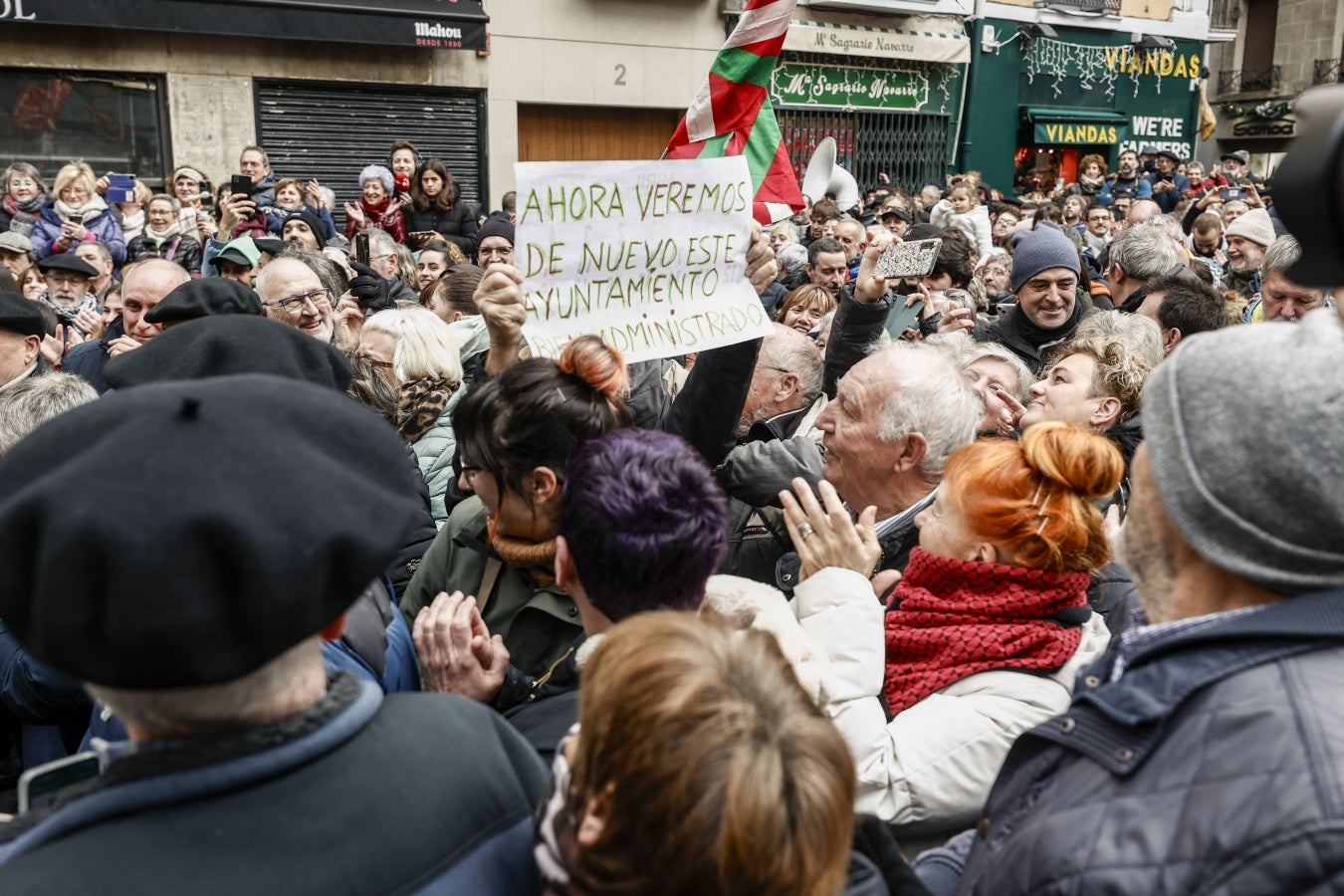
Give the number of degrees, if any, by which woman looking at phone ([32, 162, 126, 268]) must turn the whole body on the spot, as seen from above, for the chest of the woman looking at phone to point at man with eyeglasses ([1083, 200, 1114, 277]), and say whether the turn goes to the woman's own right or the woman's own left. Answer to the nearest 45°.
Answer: approximately 90° to the woman's own left

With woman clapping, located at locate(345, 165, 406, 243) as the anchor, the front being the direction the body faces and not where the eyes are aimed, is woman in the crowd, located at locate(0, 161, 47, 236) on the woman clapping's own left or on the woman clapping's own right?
on the woman clapping's own right

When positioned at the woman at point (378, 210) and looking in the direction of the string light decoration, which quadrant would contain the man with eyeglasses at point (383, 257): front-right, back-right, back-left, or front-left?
back-right

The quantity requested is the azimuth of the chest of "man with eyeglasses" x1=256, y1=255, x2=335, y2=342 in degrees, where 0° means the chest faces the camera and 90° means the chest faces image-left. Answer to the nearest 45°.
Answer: approximately 315°

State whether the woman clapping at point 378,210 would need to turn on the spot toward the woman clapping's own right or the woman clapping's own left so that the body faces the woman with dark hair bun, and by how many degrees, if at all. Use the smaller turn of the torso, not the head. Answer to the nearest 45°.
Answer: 0° — they already face them

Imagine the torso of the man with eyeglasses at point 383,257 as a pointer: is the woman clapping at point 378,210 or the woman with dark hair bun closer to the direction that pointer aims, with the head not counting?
the woman with dark hair bun

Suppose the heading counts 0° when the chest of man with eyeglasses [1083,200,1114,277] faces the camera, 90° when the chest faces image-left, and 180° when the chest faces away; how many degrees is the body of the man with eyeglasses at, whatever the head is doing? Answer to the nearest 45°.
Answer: approximately 45°

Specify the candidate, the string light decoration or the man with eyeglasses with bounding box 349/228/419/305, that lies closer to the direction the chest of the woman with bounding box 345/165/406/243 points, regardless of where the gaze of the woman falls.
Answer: the man with eyeglasses

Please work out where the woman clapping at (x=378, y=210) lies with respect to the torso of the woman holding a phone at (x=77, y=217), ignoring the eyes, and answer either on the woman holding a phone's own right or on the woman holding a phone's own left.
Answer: on the woman holding a phone's own left

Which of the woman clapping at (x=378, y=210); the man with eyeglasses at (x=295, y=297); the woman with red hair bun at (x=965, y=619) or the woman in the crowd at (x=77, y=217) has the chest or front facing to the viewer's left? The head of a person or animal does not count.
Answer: the woman with red hair bun
